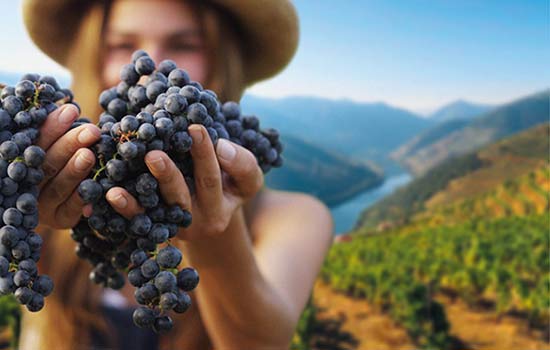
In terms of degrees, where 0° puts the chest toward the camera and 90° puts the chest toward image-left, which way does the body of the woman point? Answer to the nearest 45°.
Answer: approximately 0°
